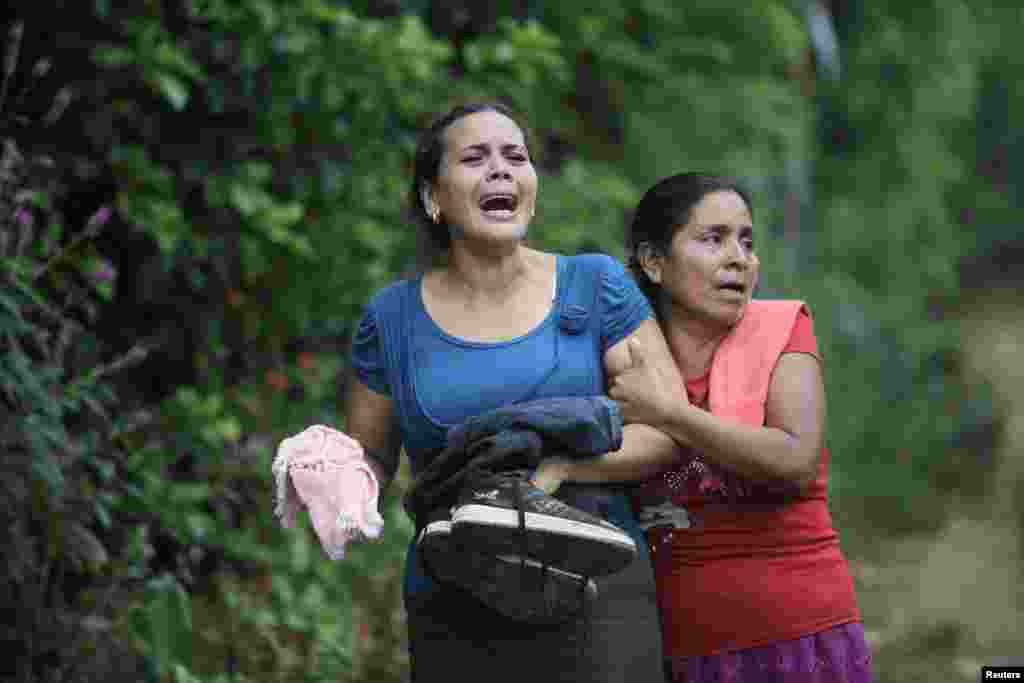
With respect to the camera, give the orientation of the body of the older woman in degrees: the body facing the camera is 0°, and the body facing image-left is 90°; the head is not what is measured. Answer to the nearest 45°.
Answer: approximately 45°

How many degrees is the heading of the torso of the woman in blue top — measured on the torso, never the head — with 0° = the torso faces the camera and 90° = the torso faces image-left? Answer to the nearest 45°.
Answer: approximately 0°

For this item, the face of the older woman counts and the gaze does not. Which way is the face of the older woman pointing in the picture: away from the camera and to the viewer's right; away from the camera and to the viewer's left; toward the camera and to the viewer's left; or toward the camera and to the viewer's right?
toward the camera and to the viewer's right
